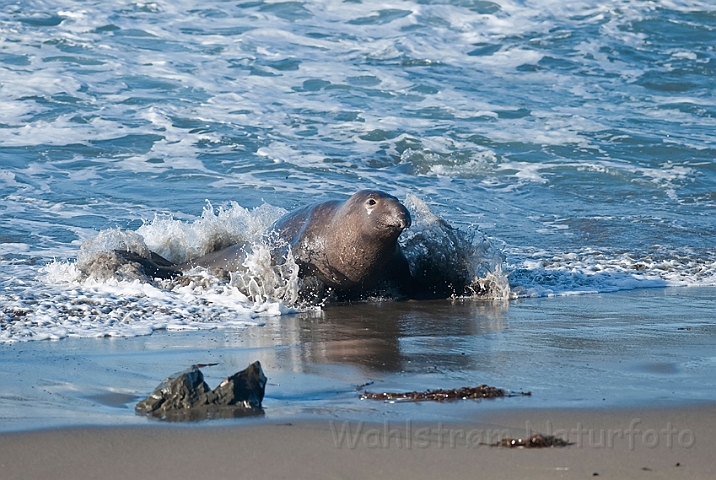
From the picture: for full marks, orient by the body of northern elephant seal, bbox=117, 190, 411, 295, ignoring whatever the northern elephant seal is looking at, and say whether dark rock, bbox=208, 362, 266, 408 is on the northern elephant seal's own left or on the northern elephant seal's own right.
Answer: on the northern elephant seal's own right

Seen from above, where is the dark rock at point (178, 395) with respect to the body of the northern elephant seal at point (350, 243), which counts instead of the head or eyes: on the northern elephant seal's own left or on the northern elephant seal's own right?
on the northern elephant seal's own right

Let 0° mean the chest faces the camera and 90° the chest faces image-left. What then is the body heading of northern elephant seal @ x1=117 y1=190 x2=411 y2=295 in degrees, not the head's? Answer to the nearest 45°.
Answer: approximately 315°
